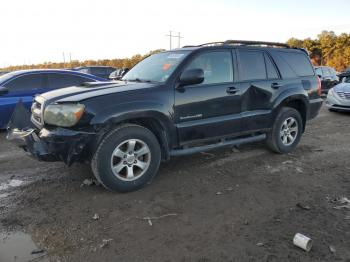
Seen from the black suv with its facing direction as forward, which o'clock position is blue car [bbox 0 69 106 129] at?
The blue car is roughly at 3 o'clock from the black suv.

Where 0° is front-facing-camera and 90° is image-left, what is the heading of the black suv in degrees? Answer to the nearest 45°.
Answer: approximately 45°

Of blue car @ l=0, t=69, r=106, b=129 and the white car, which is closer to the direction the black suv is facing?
the blue car

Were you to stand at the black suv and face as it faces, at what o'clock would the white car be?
The white car is roughly at 6 o'clock from the black suv.

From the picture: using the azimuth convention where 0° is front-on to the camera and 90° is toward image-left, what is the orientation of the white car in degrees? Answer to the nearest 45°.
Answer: approximately 45°
